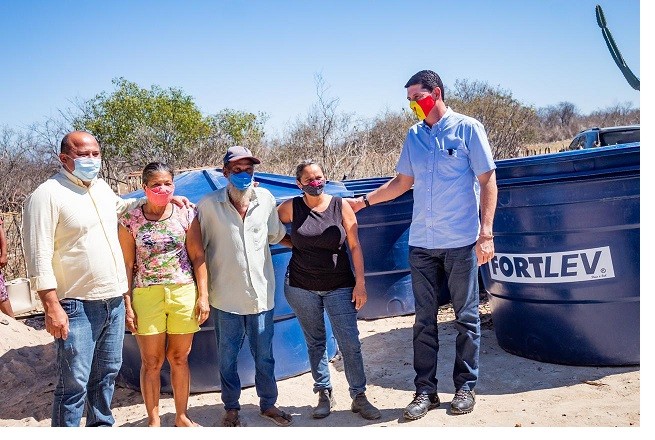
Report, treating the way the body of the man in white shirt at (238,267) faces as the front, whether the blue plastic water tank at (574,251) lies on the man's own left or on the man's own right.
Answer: on the man's own left

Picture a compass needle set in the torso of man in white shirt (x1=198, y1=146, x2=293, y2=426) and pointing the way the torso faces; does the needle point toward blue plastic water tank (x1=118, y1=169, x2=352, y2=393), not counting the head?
no

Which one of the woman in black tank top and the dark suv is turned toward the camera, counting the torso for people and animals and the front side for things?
the woman in black tank top

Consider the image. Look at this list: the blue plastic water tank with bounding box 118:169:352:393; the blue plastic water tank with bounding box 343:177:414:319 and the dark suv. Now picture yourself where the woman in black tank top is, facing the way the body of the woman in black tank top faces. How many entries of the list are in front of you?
0

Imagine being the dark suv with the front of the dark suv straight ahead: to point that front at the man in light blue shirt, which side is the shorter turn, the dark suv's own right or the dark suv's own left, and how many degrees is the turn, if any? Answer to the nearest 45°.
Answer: approximately 90° to the dark suv's own left

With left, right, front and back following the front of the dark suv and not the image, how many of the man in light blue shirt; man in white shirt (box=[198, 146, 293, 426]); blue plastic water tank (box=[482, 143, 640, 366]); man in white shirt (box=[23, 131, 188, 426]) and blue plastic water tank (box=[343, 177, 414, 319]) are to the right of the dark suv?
0

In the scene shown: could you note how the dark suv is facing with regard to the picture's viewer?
facing to the left of the viewer

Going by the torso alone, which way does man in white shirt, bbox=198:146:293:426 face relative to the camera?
toward the camera

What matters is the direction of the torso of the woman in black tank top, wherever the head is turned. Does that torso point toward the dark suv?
no

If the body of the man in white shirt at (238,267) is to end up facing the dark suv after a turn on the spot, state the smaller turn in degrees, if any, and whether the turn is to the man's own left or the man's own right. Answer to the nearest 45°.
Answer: approximately 135° to the man's own left

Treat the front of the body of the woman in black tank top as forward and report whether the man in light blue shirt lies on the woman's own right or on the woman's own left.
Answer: on the woman's own left

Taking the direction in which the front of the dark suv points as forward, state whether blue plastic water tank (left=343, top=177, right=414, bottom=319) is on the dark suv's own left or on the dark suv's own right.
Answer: on the dark suv's own left

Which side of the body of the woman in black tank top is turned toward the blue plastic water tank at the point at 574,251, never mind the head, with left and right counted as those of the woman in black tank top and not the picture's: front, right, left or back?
left
